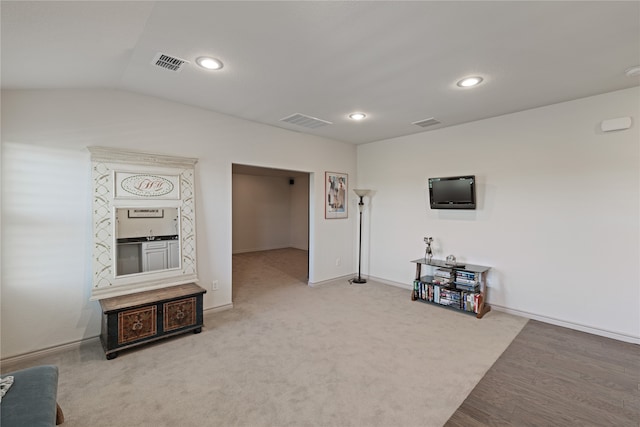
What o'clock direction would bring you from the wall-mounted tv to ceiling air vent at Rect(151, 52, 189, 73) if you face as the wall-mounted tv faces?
The ceiling air vent is roughly at 1 o'clock from the wall-mounted tv.

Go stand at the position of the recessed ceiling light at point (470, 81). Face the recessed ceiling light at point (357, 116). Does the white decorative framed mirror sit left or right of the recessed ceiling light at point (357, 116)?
left

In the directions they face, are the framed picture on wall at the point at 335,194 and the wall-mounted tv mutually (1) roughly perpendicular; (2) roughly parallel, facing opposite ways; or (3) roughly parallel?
roughly perpendicular

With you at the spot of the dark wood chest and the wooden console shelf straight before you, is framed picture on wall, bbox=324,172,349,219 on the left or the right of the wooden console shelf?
left

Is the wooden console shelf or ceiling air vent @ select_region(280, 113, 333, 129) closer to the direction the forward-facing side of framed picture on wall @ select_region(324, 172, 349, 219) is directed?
the wooden console shelf

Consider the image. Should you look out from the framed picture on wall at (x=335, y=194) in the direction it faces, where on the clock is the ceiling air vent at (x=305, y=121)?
The ceiling air vent is roughly at 2 o'clock from the framed picture on wall.

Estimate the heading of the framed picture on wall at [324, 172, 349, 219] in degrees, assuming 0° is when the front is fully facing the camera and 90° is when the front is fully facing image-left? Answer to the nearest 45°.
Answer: approximately 315°

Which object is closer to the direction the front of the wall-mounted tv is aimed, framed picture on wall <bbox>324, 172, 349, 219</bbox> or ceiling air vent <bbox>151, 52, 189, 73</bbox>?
the ceiling air vent
